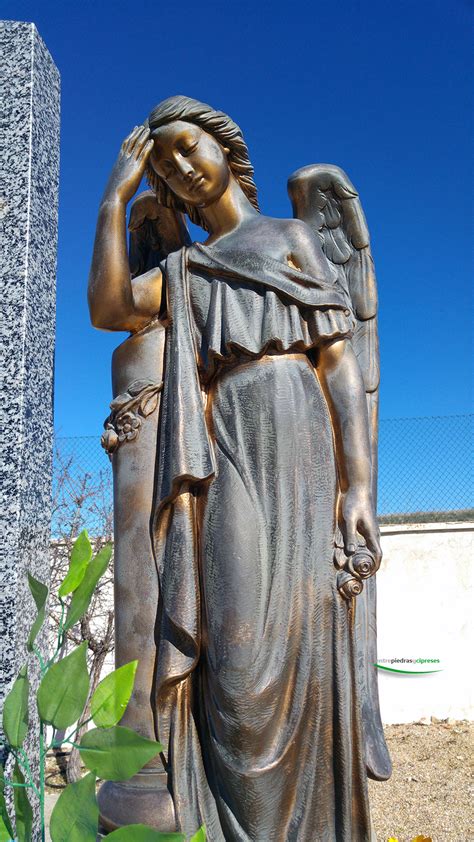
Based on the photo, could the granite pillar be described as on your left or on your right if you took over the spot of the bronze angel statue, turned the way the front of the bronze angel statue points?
on your right

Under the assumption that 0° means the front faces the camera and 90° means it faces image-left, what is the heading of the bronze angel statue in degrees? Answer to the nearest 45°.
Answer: approximately 0°

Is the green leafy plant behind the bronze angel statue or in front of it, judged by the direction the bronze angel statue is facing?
in front

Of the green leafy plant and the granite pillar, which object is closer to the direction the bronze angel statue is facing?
the green leafy plant
